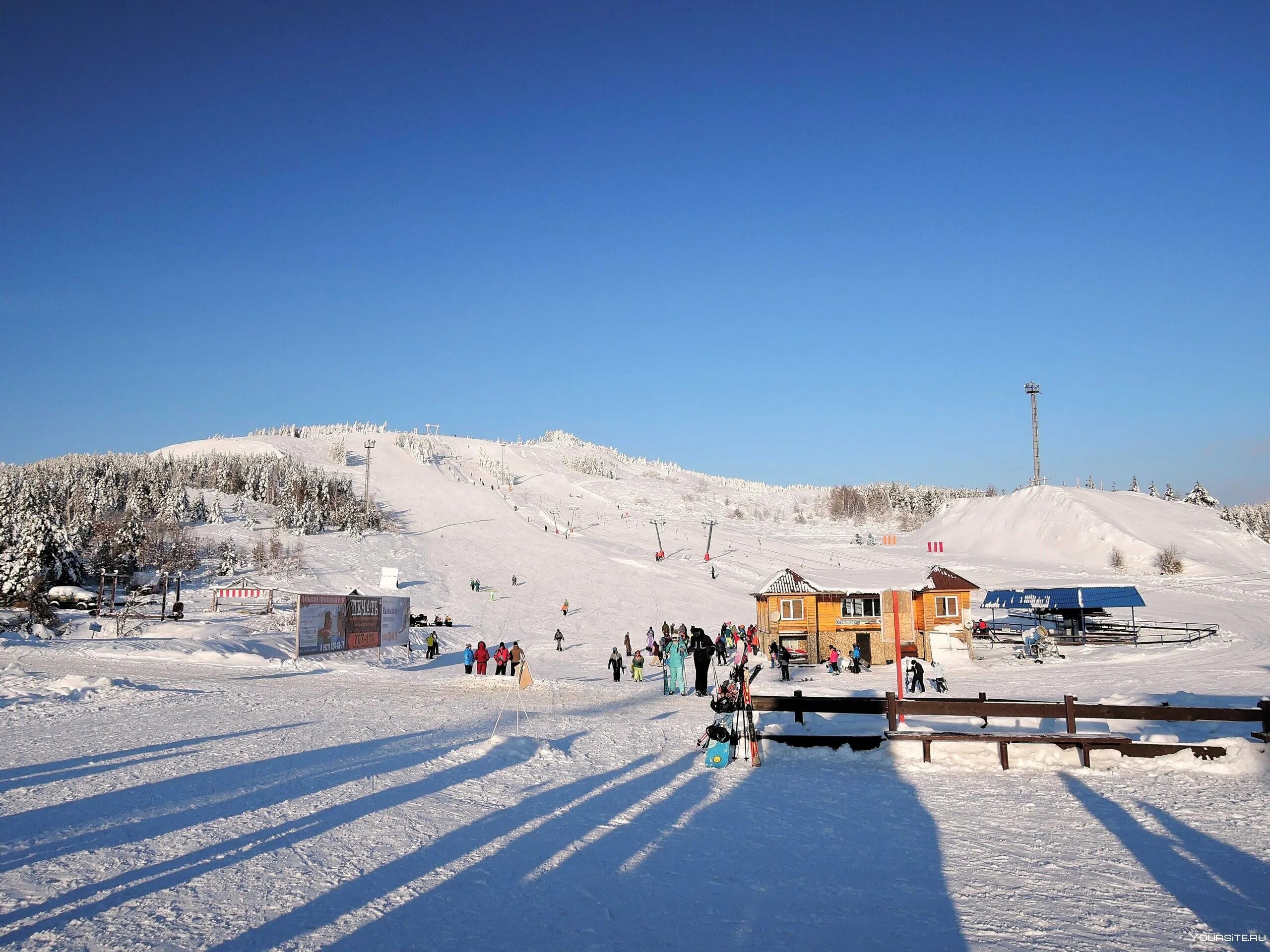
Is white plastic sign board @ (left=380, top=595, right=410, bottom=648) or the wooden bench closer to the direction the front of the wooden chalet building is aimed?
the wooden bench

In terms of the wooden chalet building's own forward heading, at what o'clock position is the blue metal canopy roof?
The blue metal canopy roof is roughly at 8 o'clock from the wooden chalet building.

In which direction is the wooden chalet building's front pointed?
toward the camera

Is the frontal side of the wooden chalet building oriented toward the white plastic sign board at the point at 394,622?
no

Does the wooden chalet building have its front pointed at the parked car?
no

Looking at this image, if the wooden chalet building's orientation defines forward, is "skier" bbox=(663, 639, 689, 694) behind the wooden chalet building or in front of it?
in front

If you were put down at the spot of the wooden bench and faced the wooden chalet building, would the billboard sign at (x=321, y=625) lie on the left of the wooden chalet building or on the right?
left

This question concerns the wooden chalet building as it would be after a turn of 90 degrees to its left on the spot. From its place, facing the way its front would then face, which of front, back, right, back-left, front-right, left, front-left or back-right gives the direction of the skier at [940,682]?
right

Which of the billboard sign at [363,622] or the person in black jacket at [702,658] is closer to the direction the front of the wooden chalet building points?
the person in black jacket

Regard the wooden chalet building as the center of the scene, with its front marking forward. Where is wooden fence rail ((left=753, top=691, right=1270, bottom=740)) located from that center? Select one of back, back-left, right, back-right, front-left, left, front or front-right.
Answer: front

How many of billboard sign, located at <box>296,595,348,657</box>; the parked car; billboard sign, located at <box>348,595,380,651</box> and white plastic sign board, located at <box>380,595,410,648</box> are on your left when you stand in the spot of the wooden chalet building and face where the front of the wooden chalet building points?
0

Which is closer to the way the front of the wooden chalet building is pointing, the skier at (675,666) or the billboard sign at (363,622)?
the skier

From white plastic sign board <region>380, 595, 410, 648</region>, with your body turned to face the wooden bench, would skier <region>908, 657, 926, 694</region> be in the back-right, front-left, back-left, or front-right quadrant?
front-left

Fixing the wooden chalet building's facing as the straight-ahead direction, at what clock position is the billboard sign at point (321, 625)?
The billboard sign is roughly at 2 o'clock from the wooden chalet building.

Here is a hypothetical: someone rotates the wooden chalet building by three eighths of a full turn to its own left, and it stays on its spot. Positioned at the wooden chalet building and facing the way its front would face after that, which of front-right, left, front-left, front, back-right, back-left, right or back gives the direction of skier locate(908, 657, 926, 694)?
back-right
